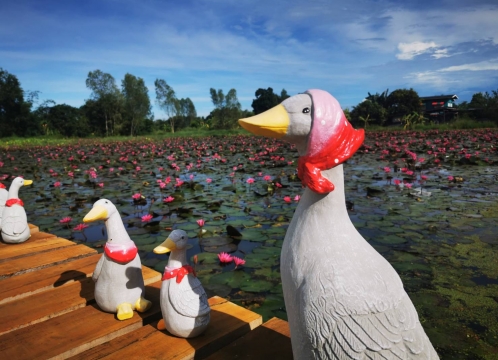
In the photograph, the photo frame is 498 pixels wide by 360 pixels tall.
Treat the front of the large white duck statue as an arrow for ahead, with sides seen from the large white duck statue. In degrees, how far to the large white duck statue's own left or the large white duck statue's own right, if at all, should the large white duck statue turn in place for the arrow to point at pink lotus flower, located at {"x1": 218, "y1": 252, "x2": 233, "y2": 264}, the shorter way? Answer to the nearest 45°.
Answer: approximately 45° to the large white duck statue's own right

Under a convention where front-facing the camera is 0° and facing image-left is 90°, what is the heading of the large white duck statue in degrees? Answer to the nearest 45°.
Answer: approximately 90°

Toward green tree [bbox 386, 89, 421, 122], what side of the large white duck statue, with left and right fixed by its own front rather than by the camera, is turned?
right

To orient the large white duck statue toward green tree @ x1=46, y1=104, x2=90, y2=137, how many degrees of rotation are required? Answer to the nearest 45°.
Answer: approximately 45° to its right

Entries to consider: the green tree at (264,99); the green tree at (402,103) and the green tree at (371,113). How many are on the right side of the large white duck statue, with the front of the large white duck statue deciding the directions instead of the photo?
3

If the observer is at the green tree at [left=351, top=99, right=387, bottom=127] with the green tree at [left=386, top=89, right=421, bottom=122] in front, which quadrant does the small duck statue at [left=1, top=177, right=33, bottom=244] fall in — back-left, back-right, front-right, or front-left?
back-right

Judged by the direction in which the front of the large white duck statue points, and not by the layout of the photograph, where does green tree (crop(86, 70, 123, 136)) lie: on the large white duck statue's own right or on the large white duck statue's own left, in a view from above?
on the large white duck statue's own right

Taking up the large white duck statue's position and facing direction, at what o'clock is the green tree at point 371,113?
The green tree is roughly at 3 o'clock from the large white duck statue.

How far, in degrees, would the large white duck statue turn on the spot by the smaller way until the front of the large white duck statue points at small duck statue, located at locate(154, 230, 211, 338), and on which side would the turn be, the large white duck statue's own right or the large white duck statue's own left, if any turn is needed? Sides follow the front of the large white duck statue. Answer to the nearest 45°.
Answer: approximately 45° to the large white duck statue's own right

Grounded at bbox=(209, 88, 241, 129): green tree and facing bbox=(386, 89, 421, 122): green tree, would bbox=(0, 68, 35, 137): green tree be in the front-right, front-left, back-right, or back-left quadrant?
back-right

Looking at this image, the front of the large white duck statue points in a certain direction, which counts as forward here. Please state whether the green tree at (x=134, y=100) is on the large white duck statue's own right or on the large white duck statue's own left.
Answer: on the large white duck statue's own right
